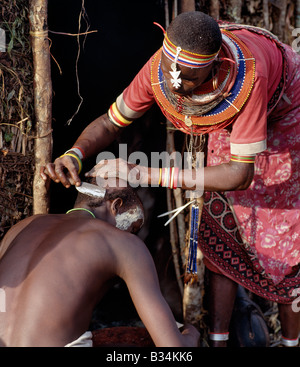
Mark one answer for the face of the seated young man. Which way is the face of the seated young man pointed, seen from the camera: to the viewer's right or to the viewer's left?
to the viewer's right

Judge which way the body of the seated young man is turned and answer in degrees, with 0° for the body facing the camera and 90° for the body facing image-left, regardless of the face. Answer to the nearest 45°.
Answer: approximately 225°

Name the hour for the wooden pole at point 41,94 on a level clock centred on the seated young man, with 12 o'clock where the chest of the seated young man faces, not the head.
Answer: The wooden pole is roughly at 10 o'clock from the seated young man.
